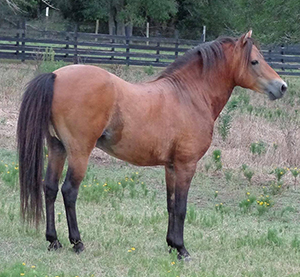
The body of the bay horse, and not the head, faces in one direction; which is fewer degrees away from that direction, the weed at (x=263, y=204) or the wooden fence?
the weed

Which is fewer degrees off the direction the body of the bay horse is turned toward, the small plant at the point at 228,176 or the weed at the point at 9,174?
the small plant

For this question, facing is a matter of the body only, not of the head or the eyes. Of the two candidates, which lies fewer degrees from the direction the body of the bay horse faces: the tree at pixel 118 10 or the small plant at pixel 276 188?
the small plant

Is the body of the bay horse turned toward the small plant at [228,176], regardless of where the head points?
no

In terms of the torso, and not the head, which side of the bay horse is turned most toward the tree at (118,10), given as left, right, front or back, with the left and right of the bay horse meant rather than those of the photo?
left

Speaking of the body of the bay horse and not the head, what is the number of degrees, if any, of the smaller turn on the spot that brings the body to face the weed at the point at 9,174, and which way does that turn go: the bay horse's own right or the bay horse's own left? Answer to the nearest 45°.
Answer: approximately 135° to the bay horse's own left

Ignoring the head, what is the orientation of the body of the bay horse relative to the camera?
to the viewer's right

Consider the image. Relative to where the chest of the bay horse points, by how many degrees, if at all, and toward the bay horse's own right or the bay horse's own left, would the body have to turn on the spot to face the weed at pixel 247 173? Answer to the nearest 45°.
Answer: approximately 45° to the bay horse's own left

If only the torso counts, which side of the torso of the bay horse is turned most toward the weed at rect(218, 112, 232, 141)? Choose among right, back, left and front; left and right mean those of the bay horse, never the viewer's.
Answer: left

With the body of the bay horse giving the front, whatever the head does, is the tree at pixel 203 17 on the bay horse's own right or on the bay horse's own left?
on the bay horse's own left

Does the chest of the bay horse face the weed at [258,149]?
no

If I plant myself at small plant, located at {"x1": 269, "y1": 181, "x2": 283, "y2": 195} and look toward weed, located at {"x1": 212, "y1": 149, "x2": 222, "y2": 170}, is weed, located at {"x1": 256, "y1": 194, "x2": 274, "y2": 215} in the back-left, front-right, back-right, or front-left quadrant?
back-left

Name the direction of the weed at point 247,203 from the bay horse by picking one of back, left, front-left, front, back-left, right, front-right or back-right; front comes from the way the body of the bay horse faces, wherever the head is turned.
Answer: front-left
